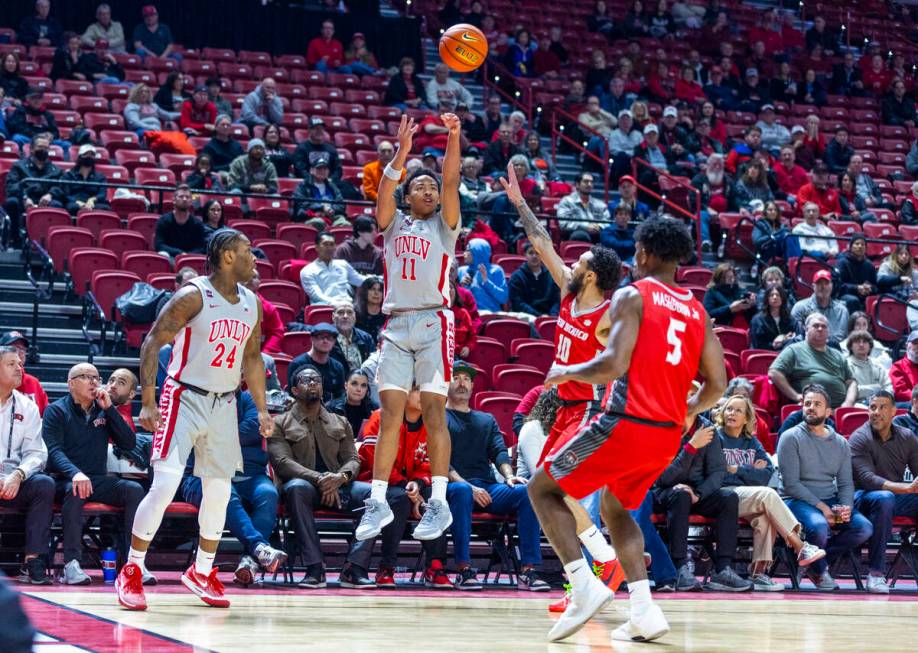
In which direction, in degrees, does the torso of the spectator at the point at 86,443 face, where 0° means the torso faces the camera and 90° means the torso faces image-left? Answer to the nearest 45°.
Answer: approximately 315°

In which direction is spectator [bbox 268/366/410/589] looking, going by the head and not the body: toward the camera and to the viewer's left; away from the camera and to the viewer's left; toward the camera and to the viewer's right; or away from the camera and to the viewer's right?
toward the camera and to the viewer's right

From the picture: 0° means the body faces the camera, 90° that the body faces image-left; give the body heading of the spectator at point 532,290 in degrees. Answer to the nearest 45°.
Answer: approximately 0°

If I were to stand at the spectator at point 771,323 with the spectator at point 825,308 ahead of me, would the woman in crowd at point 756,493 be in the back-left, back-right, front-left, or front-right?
back-right

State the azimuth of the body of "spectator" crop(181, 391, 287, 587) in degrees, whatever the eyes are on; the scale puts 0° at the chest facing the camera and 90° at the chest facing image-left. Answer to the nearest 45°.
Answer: approximately 0°

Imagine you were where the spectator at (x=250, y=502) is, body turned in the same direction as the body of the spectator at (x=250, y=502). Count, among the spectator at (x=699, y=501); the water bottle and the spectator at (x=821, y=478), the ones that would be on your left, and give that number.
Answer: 2

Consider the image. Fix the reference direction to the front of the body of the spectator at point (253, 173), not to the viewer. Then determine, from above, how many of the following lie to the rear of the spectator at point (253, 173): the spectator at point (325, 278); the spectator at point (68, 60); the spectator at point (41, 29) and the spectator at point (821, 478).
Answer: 2

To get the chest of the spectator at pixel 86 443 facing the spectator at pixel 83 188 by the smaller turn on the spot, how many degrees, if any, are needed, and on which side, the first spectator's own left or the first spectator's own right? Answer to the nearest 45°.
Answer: approximately 135° to the first spectator's own left

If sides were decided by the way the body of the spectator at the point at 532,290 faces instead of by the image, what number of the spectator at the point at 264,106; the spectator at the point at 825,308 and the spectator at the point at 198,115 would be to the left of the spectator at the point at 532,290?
1

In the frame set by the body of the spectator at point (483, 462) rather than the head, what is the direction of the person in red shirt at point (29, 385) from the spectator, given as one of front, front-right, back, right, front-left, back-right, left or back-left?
back-right
